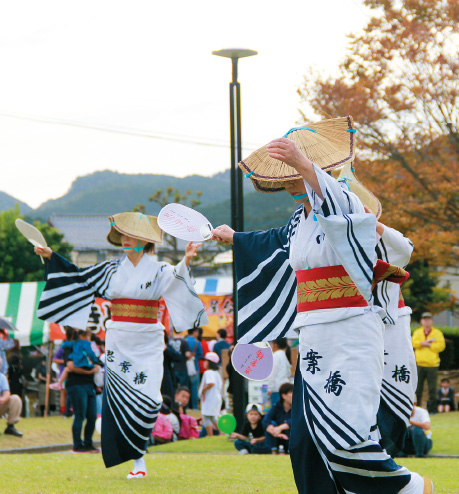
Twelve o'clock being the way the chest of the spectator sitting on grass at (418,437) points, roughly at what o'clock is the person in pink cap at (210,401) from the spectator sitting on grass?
The person in pink cap is roughly at 3 o'clock from the spectator sitting on grass.

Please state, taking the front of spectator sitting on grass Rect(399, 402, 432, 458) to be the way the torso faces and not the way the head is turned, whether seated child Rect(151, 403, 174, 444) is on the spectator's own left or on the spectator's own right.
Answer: on the spectator's own right

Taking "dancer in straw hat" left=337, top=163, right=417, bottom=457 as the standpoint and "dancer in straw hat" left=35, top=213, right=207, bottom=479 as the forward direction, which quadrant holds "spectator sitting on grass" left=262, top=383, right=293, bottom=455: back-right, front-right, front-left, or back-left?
front-right

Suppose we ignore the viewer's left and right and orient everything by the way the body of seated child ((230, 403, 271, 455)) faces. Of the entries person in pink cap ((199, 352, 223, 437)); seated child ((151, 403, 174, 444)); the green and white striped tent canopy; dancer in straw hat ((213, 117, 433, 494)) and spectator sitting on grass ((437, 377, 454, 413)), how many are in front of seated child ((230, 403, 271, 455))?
1

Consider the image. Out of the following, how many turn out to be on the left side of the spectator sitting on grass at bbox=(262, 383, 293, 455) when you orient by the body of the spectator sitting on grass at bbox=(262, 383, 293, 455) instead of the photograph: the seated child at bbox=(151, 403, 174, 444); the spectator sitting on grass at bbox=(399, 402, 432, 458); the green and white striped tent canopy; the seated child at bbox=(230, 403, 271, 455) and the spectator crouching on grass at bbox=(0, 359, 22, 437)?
1

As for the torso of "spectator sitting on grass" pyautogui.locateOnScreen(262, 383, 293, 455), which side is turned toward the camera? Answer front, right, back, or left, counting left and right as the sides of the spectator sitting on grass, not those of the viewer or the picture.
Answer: front

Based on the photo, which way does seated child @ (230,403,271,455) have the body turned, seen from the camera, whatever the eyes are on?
toward the camera

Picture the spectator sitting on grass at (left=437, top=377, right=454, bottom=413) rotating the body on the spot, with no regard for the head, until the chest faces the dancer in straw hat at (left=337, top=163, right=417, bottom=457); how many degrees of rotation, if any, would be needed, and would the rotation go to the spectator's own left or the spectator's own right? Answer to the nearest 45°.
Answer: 0° — they already face them

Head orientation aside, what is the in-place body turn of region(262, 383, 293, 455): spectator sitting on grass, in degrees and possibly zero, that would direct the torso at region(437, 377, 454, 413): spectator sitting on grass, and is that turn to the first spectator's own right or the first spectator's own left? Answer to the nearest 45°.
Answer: approximately 135° to the first spectator's own left

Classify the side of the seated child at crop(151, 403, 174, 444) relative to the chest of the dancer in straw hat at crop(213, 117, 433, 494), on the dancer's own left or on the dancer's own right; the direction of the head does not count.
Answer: on the dancer's own right

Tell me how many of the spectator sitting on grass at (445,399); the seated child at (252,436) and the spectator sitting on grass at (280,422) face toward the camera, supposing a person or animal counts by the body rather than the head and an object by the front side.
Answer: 3

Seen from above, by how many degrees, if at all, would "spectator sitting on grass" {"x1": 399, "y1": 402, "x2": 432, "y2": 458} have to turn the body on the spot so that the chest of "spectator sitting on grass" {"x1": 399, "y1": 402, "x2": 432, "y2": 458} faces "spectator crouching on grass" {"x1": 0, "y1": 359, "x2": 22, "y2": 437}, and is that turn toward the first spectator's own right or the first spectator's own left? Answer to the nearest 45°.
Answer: approximately 45° to the first spectator's own right
